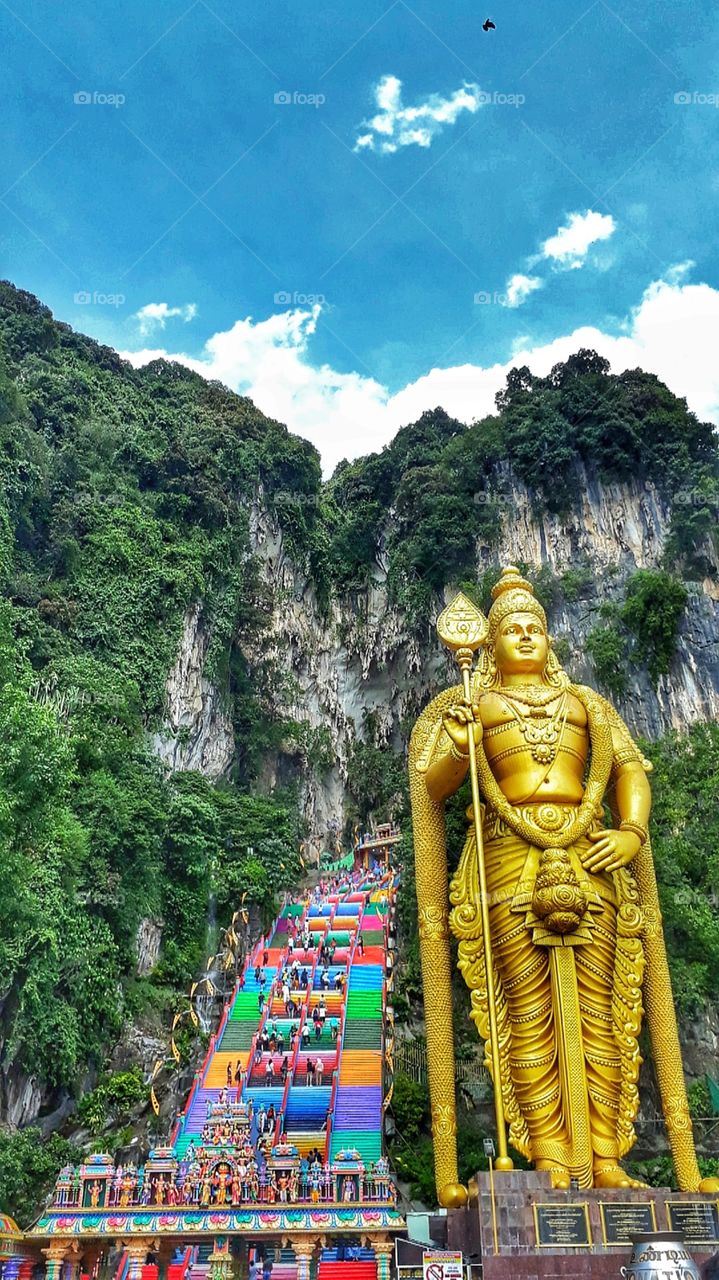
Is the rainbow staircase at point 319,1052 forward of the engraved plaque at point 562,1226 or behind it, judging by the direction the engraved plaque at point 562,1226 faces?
behind

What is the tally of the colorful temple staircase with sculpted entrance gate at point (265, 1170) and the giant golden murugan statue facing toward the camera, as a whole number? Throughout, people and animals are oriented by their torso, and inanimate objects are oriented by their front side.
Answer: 2

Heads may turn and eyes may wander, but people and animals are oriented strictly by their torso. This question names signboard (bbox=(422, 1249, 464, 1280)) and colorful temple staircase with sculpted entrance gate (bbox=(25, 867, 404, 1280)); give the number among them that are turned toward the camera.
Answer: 2

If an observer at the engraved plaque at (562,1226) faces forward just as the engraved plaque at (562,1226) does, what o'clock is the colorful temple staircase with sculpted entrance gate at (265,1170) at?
The colorful temple staircase with sculpted entrance gate is roughly at 4 o'clock from the engraved plaque.

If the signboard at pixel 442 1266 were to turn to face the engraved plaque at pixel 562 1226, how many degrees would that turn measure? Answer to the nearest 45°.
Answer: approximately 90° to its left
